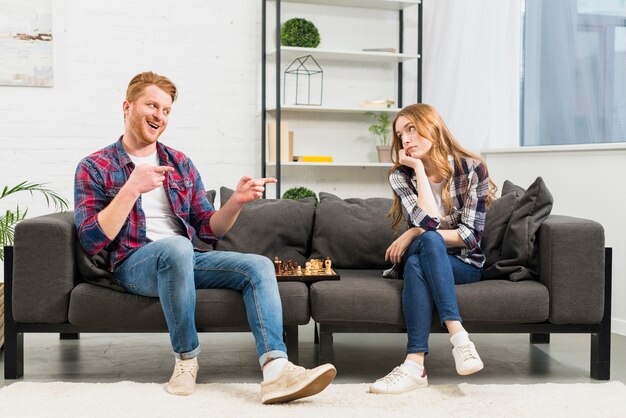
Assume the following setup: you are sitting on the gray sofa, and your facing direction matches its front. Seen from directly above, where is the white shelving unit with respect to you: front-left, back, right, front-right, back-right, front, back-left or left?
back

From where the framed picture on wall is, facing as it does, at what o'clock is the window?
The window is roughly at 10 o'clock from the framed picture on wall.

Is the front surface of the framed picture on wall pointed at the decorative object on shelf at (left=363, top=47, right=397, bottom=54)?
no

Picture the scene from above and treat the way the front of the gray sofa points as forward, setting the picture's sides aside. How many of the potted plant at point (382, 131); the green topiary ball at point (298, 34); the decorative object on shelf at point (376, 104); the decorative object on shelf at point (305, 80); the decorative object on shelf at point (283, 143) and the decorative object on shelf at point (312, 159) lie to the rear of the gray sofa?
6

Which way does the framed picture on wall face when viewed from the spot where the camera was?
facing the viewer

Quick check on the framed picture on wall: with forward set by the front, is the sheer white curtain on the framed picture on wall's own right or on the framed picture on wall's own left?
on the framed picture on wall's own left

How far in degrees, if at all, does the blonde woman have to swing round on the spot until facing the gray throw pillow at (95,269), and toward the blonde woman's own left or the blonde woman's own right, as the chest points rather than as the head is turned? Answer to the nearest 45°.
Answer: approximately 45° to the blonde woman's own right

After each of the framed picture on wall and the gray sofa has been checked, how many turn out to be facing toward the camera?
2

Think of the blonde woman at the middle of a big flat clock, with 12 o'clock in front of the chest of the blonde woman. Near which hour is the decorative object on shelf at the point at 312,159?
The decorative object on shelf is roughly at 4 o'clock from the blonde woman.

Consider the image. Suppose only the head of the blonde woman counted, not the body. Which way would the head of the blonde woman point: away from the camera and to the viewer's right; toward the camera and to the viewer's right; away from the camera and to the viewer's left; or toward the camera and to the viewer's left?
toward the camera and to the viewer's left

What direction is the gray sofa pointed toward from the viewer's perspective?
toward the camera

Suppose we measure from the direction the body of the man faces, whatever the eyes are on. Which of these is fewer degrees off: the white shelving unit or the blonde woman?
the blonde woman

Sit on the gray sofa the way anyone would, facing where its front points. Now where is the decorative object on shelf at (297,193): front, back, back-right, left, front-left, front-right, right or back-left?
back

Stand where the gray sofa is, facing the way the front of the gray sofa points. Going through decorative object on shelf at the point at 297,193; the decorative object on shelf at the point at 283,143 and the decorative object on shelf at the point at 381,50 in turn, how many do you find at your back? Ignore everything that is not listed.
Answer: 3

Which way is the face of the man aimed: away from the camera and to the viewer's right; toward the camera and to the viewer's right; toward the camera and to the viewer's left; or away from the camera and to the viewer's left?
toward the camera and to the viewer's right

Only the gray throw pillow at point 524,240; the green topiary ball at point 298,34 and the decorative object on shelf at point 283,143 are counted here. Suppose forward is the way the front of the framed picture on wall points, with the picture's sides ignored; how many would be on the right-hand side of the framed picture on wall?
0

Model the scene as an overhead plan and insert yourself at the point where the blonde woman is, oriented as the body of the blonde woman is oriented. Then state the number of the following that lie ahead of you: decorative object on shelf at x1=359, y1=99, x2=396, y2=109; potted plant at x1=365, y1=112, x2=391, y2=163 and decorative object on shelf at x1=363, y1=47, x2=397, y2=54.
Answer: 0

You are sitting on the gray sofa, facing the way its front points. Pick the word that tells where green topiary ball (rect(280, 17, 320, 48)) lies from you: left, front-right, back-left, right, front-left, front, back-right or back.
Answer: back

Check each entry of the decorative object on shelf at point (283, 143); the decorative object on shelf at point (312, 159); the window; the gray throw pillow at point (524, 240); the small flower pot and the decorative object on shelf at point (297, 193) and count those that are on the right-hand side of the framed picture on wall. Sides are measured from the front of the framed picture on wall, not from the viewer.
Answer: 0
